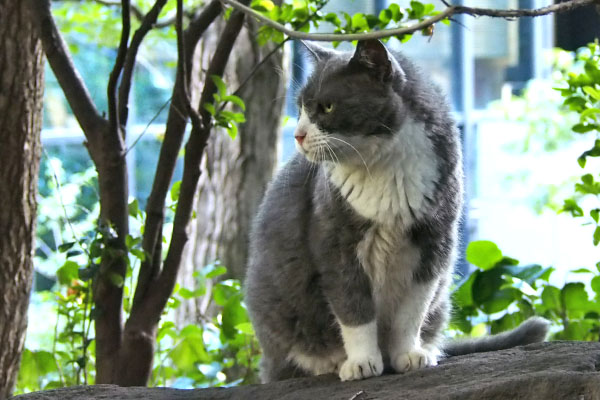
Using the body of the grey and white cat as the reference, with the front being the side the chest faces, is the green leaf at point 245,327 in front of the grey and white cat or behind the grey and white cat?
behind

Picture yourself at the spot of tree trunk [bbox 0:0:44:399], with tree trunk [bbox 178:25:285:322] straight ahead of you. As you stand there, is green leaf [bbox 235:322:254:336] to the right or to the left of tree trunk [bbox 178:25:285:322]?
right

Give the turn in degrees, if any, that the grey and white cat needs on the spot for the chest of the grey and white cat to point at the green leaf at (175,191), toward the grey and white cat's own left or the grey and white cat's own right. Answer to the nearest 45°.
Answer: approximately 180°

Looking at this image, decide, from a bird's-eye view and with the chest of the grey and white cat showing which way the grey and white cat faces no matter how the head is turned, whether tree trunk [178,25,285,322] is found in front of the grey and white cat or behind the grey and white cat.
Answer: behind

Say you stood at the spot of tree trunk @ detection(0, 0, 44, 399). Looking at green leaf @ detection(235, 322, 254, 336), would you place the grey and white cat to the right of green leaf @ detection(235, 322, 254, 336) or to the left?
right

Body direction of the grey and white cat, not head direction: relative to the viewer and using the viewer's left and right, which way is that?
facing the viewer and to the right of the viewer
